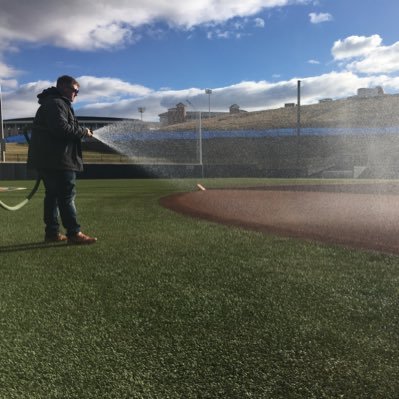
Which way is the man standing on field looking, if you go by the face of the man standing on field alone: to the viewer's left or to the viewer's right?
to the viewer's right

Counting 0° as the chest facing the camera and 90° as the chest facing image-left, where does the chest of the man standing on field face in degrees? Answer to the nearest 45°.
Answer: approximately 270°
